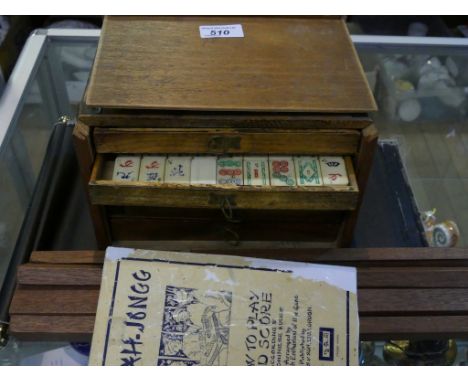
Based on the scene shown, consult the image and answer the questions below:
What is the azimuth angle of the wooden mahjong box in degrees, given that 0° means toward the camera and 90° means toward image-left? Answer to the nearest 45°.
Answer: approximately 0°
